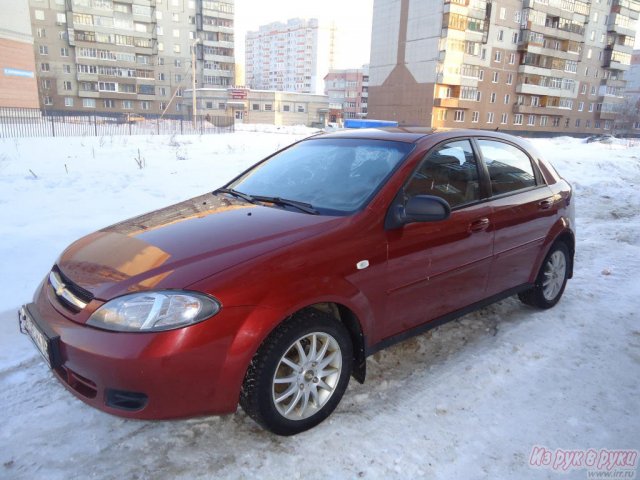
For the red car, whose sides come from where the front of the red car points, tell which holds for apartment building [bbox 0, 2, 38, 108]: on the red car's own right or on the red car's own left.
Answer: on the red car's own right

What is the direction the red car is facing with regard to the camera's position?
facing the viewer and to the left of the viewer

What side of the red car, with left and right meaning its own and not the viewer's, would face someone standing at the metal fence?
right
